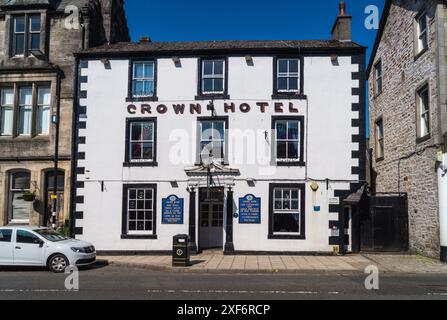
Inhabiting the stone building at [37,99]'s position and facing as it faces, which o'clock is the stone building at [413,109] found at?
the stone building at [413,109] is roughly at 10 o'clock from the stone building at [37,99].

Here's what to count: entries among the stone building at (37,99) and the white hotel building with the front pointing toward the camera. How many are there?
2

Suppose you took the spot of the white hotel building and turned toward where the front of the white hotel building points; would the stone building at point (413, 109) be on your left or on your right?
on your left

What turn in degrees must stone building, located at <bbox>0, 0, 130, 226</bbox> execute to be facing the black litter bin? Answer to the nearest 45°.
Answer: approximately 45° to its left

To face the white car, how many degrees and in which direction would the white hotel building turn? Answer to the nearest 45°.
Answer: approximately 45° to its right

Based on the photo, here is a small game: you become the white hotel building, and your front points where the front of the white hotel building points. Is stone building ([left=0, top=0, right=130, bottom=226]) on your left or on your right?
on your right

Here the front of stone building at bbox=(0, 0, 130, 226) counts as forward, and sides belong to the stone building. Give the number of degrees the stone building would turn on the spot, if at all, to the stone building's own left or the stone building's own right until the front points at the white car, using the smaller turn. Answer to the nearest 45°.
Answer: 0° — it already faces it

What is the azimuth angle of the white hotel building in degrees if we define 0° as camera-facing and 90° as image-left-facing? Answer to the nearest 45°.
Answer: approximately 0°

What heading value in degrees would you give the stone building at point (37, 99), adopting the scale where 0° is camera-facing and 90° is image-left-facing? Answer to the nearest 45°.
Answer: approximately 0°

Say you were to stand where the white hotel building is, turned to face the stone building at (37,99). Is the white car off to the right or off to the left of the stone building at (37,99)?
left
